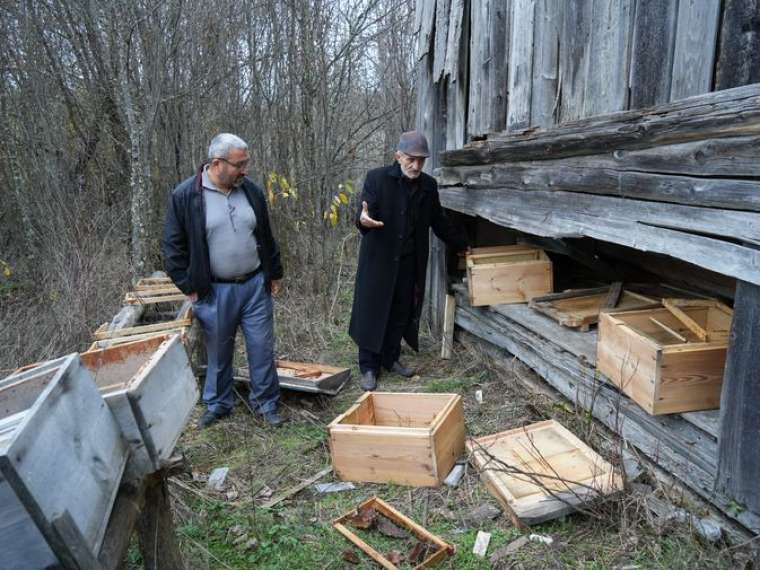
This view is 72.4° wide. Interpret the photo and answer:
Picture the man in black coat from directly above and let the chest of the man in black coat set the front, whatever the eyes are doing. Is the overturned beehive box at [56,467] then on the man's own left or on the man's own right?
on the man's own right

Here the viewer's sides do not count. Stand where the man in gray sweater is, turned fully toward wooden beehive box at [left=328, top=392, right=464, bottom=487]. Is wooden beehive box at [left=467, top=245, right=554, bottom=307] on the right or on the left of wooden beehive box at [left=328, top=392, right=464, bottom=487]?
left

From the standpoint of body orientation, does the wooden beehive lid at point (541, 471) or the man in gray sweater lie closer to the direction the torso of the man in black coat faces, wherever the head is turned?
the wooden beehive lid

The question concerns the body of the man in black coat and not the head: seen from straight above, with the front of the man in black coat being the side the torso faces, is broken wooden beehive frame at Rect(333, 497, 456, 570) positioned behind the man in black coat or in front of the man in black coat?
in front

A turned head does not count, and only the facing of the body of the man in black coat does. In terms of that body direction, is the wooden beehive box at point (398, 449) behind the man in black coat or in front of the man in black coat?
in front

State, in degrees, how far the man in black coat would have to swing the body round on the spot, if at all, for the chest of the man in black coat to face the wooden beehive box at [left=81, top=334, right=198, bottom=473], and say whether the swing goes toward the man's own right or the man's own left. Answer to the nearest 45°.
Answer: approximately 45° to the man's own right
